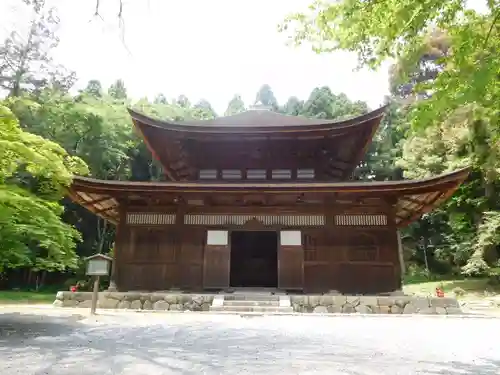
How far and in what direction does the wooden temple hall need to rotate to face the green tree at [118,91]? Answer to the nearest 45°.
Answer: approximately 135° to its right

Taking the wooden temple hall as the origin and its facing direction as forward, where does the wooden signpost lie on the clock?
The wooden signpost is roughly at 2 o'clock from the wooden temple hall.

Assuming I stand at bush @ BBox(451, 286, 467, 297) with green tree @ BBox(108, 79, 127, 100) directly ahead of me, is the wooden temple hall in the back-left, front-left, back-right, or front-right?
front-left

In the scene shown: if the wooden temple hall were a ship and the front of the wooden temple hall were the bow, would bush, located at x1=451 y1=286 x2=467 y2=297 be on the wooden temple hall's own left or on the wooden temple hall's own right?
on the wooden temple hall's own left

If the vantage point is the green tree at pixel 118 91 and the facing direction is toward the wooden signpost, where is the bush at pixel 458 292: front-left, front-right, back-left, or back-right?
front-left

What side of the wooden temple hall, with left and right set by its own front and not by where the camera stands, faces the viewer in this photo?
front

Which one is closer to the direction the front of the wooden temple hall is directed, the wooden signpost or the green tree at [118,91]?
the wooden signpost

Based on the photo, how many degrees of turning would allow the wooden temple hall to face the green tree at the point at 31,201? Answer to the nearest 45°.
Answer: approximately 45° to its right

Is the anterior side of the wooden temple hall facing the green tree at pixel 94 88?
no
